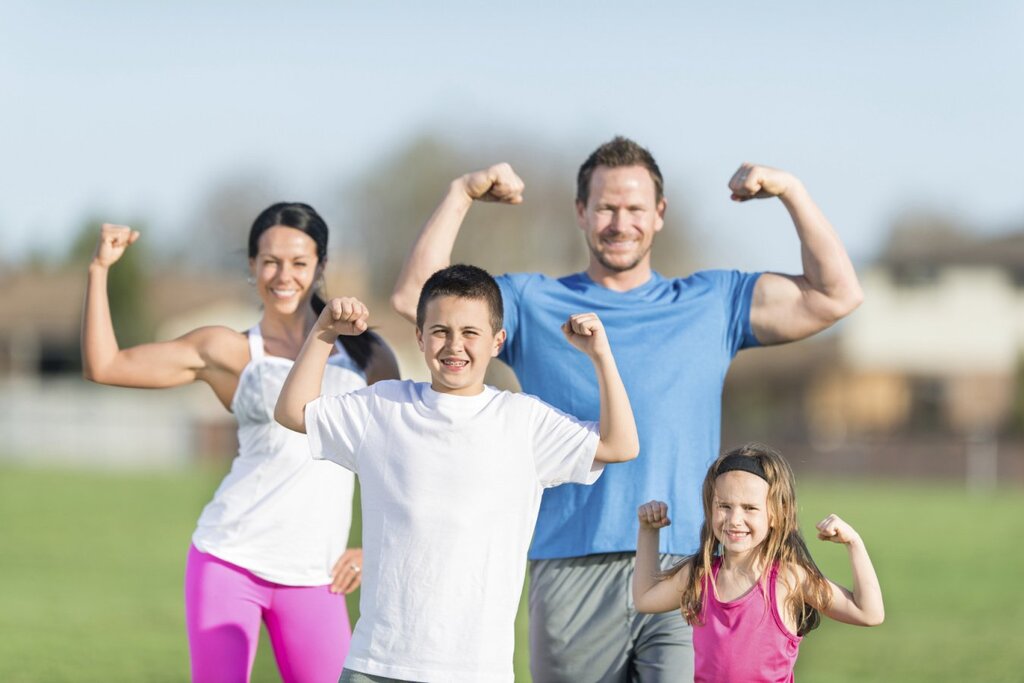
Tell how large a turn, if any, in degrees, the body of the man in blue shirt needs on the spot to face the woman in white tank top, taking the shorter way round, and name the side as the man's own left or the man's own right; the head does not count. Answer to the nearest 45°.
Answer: approximately 90° to the man's own right

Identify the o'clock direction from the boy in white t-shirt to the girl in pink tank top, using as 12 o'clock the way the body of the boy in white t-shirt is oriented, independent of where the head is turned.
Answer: The girl in pink tank top is roughly at 9 o'clock from the boy in white t-shirt.

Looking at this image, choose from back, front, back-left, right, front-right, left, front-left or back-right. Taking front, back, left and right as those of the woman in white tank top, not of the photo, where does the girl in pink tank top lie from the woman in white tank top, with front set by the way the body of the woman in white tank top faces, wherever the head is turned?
front-left

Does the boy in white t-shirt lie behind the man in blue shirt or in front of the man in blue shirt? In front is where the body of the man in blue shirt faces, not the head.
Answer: in front

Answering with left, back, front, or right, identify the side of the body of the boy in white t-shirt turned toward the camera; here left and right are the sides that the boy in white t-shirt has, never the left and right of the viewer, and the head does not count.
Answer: front

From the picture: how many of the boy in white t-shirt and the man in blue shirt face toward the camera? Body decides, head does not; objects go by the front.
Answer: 2

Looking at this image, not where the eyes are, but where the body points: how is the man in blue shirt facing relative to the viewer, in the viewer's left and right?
facing the viewer

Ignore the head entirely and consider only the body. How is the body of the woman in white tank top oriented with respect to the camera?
toward the camera

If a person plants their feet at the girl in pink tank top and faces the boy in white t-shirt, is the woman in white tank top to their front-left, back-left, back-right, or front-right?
front-right

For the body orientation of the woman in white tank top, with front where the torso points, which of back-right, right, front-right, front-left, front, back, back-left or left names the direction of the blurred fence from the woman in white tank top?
back

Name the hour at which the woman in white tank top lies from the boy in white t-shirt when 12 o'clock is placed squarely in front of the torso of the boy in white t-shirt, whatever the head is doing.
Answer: The woman in white tank top is roughly at 5 o'clock from the boy in white t-shirt.

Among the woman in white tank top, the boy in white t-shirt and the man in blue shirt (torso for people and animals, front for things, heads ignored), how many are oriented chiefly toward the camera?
3
